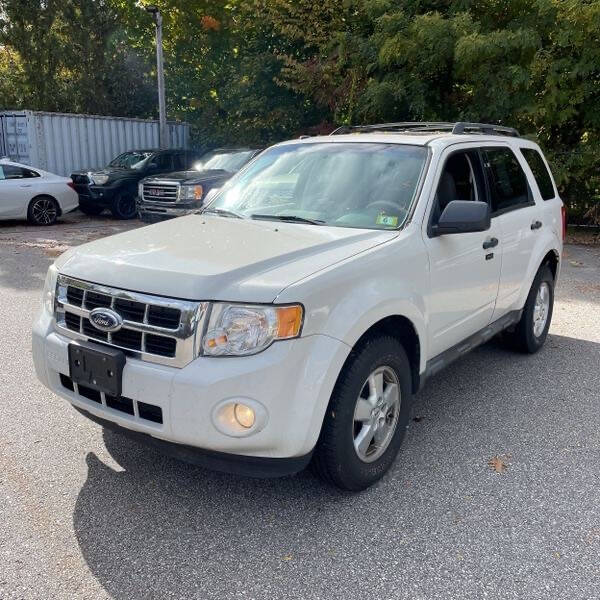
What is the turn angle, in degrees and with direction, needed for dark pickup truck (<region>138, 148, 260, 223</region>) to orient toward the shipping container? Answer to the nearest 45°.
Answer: approximately 90° to its right

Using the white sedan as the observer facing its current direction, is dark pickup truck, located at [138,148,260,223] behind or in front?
behind

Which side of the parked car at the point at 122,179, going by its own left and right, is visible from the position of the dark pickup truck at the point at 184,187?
left

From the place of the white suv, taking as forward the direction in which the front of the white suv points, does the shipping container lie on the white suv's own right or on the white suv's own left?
on the white suv's own right

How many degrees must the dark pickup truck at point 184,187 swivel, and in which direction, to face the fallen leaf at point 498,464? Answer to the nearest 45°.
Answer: approximately 45° to its left

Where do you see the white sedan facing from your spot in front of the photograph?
facing to the left of the viewer

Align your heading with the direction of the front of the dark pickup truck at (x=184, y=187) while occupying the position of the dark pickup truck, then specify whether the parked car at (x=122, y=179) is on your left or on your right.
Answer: on your right
